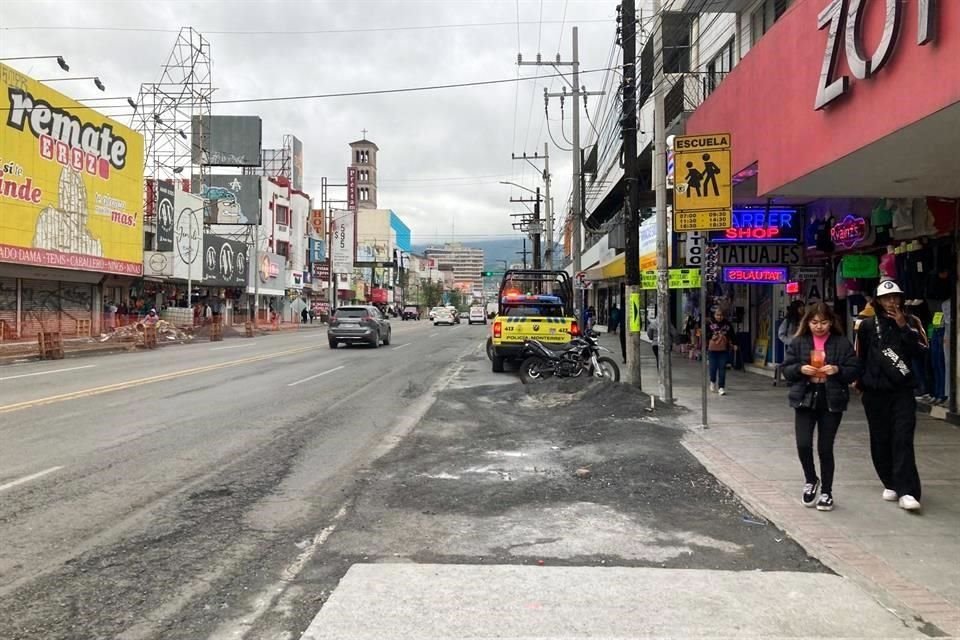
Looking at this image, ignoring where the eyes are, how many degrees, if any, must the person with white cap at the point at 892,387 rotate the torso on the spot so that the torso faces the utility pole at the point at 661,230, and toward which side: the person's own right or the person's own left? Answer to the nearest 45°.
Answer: approximately 135° to the person's own right

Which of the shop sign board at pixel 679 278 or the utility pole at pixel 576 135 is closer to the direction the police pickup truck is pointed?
the utility pole

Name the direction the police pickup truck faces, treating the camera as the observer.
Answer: facing away from the viewer

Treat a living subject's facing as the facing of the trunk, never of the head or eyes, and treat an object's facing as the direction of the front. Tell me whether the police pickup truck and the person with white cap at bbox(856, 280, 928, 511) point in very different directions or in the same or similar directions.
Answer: very different directions

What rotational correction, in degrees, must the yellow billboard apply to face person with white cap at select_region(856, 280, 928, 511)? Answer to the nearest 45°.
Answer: approximately 45° to its right

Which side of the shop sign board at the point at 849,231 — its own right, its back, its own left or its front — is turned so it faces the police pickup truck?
right
